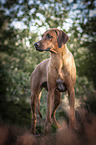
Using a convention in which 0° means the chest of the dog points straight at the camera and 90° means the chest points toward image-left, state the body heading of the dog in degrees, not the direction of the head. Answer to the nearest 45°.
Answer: approximately 0°
